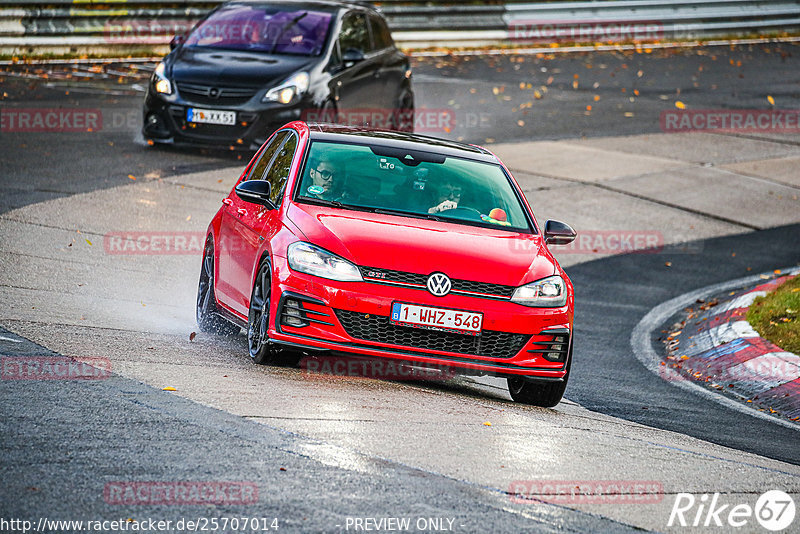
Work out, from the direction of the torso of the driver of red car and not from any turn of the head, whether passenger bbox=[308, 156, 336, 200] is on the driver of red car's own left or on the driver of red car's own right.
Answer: on the driver of red car's own right

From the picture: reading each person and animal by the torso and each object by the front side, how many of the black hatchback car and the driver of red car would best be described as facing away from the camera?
0

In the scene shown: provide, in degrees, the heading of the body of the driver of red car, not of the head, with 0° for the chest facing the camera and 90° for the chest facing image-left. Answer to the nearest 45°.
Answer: approximately 0°

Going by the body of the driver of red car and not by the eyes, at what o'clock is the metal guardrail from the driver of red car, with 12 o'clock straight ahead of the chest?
The metal guardrail is roughly at 6 o'clock from the driver of red car.

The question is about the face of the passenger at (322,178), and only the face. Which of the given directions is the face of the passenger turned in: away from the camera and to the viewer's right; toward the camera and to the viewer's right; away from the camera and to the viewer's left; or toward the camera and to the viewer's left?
toward the camera and to the viewer's right

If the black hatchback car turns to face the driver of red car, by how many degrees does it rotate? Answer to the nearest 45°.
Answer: approximately 45° to its left
